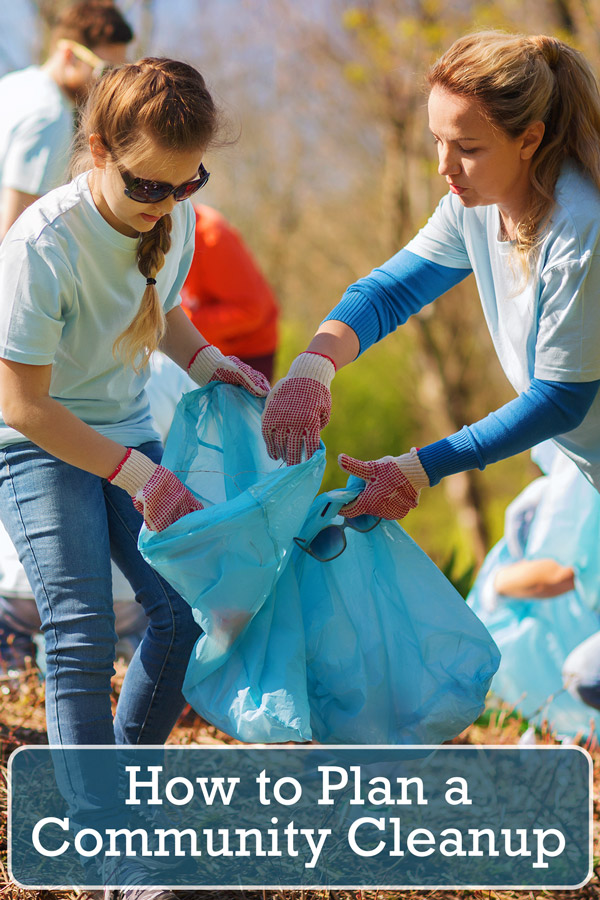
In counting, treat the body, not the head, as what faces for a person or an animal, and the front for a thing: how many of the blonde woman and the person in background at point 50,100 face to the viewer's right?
1

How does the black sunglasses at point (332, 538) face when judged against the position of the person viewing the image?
facing the viewer and to the right of the viewer

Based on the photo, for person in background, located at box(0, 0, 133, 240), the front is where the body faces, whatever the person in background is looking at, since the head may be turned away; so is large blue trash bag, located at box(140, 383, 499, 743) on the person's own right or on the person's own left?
on the person's own right

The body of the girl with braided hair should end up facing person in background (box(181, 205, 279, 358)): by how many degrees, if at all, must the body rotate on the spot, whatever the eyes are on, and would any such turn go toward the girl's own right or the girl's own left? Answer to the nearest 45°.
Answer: approximately 135° to the girl's own left

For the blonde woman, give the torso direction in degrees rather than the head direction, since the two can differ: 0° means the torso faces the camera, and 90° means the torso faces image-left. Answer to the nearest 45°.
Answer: approximately 45°

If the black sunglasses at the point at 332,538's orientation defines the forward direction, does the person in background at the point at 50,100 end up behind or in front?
behind

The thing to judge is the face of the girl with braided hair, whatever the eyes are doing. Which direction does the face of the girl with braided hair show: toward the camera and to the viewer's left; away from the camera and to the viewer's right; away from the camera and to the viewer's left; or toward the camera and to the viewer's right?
toward the camera and to the viewer's right

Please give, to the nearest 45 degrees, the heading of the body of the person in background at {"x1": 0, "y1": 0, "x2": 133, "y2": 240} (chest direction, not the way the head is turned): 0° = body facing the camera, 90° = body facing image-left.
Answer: approximately 270°
